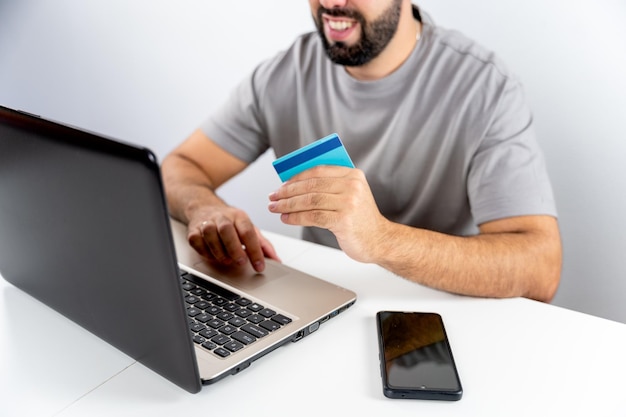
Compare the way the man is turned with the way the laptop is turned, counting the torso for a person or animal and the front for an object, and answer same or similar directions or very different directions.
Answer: very different directions

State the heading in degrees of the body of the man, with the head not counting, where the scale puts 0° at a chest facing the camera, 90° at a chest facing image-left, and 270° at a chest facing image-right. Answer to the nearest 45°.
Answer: approximately 45°

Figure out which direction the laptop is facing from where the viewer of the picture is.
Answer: facing away from the viewer and to the right of the viewer

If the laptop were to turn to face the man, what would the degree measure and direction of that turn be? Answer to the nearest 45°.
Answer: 0° — it already faces them
